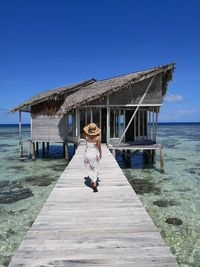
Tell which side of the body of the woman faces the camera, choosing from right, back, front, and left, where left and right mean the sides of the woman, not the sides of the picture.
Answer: back

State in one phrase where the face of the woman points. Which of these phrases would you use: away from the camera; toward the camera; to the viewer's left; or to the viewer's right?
away from the camera

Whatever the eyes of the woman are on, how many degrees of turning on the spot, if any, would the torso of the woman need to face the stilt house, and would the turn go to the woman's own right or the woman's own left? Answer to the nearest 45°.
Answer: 0° — they already face it
